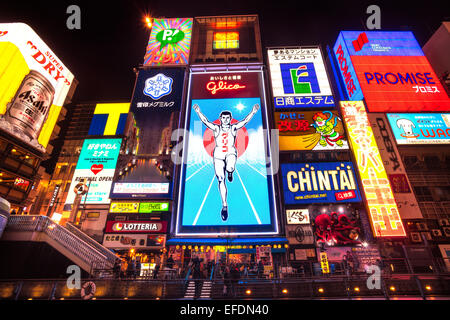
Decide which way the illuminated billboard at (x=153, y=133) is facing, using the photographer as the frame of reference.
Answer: facing the viewer

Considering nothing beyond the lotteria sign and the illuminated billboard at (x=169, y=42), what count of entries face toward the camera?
2

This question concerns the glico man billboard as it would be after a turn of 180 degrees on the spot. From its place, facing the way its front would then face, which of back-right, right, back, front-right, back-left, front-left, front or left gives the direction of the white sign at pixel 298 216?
right

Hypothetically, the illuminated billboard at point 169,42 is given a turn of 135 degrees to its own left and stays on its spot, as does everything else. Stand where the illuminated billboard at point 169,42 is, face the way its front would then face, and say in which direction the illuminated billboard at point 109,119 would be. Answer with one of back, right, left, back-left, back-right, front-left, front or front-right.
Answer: left

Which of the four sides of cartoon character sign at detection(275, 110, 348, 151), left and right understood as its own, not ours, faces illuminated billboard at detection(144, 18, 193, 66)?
right

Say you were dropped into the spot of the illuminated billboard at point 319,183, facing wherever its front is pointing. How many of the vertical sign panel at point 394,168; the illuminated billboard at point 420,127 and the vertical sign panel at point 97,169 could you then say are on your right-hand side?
1

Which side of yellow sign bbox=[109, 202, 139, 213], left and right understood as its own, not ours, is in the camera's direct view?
front

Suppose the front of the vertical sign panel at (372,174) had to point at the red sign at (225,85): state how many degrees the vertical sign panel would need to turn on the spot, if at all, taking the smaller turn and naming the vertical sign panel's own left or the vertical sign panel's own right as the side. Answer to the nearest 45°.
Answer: approximately 45° to the vertical sign panel's own right

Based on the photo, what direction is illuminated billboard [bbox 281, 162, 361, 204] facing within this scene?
toward the camera

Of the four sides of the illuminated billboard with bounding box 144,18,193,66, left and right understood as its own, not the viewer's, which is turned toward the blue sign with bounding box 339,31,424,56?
left

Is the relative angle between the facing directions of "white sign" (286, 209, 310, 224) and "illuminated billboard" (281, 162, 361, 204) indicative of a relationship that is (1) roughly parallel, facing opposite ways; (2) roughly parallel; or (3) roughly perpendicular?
roughly parallel

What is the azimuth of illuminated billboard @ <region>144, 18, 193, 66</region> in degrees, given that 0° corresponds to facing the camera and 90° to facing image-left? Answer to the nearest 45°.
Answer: approximately 0°

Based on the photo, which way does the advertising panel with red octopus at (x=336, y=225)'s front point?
toward the camera
